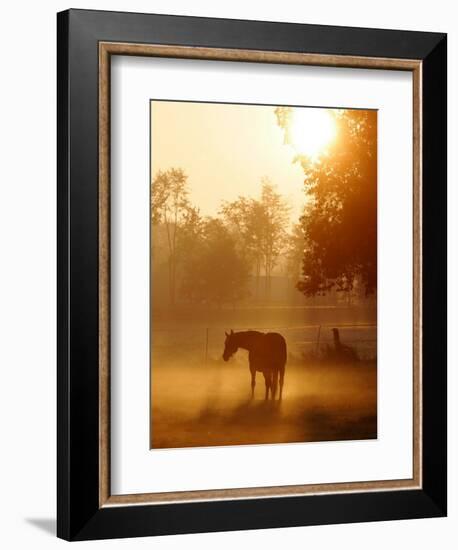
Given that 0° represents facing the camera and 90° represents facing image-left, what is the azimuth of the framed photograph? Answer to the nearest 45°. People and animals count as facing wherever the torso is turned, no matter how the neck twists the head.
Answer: approximately 315°
